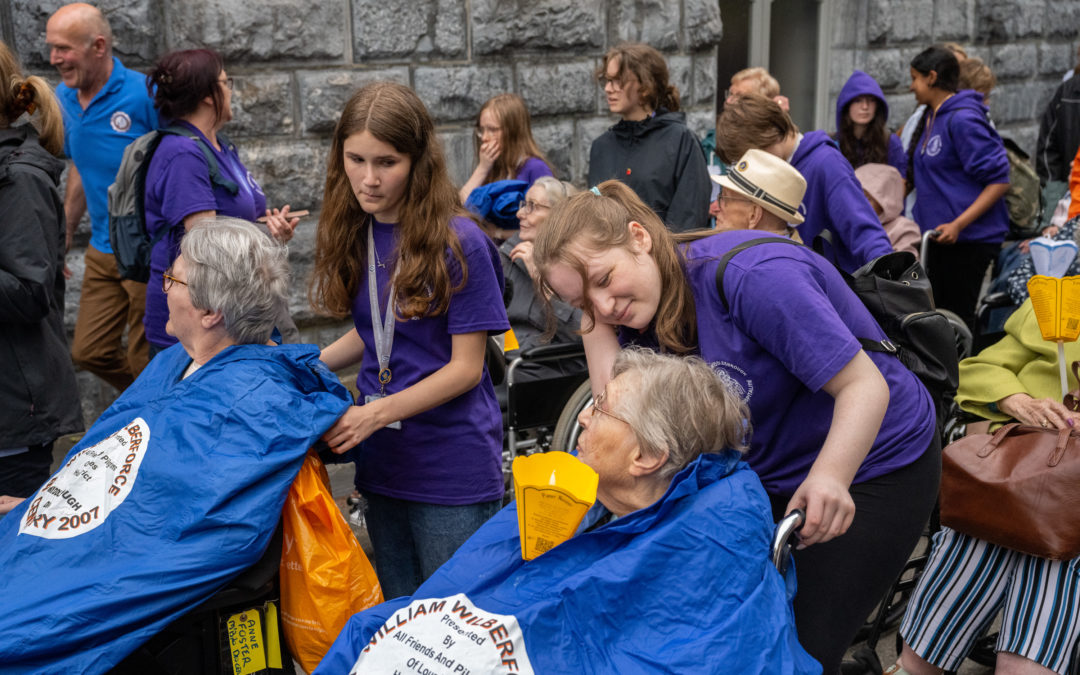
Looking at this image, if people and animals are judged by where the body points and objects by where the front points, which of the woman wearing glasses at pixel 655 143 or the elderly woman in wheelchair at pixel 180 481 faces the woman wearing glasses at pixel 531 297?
the woman wearing glasses at pixel 655 143

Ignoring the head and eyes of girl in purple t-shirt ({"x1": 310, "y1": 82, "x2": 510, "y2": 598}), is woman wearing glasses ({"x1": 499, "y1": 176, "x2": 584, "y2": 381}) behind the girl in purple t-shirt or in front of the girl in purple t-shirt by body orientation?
behind

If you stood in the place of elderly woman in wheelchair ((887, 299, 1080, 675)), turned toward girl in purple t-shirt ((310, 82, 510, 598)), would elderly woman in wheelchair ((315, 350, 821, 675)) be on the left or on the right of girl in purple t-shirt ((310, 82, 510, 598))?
left

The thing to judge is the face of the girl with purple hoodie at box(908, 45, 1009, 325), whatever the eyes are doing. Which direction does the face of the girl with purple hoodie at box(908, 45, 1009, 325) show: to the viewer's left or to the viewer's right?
to the viewer's left

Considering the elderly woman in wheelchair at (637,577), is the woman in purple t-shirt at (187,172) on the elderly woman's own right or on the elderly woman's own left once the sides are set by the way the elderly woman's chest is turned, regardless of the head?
on the elderly woman's own right

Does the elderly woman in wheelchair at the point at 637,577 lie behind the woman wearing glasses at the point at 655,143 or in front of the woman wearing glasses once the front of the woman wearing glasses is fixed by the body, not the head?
in front

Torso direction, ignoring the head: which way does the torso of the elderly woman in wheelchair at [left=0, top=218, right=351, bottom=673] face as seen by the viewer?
to the viewer's left
